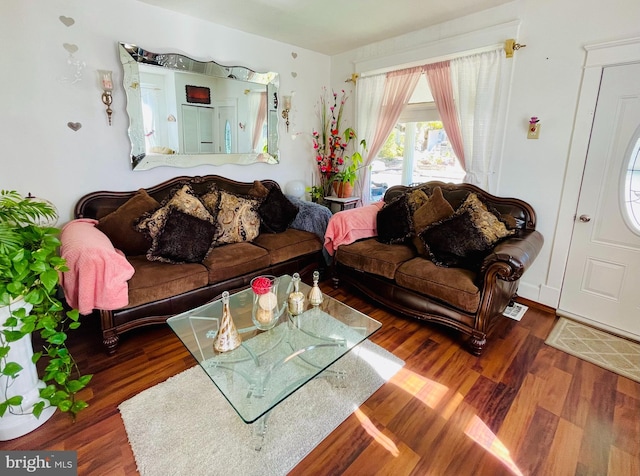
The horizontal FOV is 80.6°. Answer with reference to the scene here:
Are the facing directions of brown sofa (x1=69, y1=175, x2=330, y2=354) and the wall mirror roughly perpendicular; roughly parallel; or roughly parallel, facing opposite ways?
roughly parallel

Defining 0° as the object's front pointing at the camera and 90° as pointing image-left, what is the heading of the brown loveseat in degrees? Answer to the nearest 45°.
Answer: approximately 45°

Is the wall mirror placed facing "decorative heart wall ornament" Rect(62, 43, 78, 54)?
no

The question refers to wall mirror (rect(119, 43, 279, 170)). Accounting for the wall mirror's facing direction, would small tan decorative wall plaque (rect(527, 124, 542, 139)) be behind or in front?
in front

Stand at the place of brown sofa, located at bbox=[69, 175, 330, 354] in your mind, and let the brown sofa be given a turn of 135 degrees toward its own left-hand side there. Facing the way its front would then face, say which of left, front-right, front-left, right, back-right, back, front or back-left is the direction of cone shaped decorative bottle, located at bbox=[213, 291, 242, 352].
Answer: back

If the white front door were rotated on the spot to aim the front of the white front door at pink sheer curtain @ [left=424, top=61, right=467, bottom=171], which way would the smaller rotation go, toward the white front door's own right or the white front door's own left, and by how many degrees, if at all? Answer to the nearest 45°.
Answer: approximately 45° to the white front door's own right

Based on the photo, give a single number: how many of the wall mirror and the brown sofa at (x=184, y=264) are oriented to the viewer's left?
0

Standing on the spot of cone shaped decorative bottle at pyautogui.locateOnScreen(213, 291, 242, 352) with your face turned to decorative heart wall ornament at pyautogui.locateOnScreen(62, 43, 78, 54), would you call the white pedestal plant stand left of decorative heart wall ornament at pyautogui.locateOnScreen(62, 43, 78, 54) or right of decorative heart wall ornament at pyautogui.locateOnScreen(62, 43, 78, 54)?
left

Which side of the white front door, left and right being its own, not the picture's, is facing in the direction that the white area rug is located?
front

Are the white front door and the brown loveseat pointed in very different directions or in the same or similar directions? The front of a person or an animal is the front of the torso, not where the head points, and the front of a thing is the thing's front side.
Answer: same or similar directions

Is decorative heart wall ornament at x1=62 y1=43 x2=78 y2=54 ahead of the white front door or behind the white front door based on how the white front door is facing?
ahead

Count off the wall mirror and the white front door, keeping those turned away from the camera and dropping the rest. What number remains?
0

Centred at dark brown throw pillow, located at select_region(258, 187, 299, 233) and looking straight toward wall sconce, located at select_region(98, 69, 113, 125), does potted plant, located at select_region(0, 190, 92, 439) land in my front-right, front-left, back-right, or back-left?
front-left

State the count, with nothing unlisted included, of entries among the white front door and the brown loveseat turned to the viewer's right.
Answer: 0

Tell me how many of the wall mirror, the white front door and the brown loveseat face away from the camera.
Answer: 0

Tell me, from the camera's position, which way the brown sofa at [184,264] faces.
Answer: facing the viewer and to the right of the viewer

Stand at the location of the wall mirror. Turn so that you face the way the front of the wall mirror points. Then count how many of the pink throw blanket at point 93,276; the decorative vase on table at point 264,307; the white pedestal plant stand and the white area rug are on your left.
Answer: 0

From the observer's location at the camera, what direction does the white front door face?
facing the viewer and to the left of the viewer
